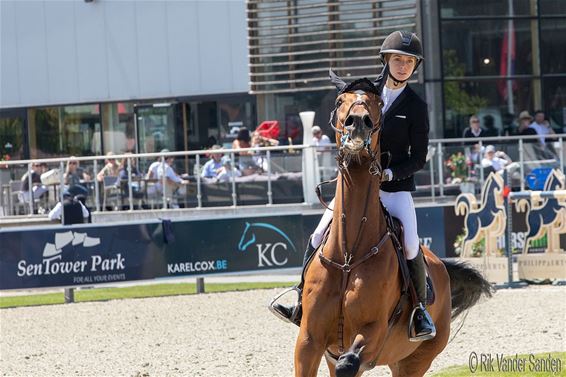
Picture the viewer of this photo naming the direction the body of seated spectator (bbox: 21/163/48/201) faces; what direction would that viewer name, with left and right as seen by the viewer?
facing the viewer and to the right of the viewer

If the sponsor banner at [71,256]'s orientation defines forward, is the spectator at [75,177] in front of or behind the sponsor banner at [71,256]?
behind

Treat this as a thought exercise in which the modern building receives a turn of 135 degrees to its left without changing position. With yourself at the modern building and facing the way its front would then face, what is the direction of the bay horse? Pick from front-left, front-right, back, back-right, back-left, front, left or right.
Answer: back-right

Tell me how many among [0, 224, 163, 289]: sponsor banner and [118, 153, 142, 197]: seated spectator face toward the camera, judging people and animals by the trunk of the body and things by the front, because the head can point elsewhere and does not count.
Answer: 2

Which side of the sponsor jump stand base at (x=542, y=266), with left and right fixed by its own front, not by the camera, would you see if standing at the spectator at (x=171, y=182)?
right

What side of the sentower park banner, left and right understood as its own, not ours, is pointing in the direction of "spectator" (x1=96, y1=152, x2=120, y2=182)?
back

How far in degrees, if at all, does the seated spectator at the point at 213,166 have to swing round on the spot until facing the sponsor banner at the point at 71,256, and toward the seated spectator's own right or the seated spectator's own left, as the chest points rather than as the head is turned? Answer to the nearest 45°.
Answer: approximately 90° to the seated spectator's own right

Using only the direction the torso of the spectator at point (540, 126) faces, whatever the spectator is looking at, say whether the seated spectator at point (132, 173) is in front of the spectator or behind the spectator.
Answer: in front

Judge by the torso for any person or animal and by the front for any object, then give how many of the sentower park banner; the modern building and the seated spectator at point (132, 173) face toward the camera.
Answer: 3

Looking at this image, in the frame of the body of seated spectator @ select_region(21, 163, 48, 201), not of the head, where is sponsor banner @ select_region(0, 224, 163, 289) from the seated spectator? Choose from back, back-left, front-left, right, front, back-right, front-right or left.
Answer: front-right

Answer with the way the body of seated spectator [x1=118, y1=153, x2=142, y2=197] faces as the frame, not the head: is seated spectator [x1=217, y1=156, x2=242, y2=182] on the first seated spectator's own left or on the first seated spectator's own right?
on the first seated spectator's own left

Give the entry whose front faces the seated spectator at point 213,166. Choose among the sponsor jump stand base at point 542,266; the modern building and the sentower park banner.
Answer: the modern building
